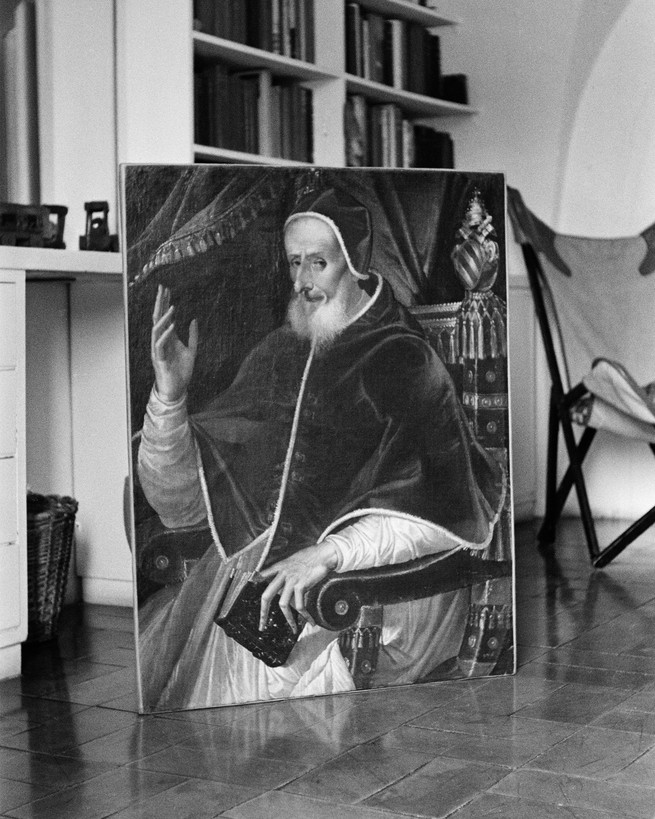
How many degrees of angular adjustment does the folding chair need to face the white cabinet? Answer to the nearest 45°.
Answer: approximately 90° to its right

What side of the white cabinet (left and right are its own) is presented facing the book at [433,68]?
left

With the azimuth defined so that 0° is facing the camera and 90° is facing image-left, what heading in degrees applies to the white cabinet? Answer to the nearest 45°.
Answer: approximately 315°

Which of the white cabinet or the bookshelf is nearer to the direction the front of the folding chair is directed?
the white cabinet

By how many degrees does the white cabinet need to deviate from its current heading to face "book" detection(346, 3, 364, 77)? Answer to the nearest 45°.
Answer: approximately 90° to its left

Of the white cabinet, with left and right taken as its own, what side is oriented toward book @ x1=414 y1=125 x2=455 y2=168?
left
